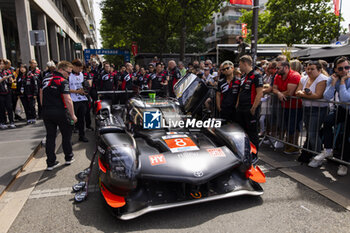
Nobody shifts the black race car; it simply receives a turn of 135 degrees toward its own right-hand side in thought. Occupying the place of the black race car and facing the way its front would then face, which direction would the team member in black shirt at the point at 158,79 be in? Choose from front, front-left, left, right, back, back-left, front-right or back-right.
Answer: right

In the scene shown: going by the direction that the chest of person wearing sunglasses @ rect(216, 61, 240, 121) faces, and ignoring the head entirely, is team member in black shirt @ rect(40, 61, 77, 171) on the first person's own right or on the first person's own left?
on the first person's own right

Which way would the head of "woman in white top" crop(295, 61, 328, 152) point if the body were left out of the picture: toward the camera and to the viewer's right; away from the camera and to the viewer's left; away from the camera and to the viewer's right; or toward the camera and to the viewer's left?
toward the camera and to the viewer's left

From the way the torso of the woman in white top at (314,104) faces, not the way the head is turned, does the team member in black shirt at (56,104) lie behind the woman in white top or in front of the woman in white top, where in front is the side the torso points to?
in front

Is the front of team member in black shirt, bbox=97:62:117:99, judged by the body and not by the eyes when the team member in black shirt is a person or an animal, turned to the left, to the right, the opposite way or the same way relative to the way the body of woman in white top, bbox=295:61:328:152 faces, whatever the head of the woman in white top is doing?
to the left

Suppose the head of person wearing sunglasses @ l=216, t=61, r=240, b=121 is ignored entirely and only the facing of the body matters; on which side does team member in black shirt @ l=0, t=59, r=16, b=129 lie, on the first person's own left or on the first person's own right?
on the first person's own right

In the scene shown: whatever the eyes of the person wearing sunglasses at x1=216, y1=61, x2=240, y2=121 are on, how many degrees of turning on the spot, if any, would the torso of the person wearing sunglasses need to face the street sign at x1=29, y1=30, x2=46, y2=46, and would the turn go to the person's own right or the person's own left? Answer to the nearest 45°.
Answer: approximately 135° to the person's own right
